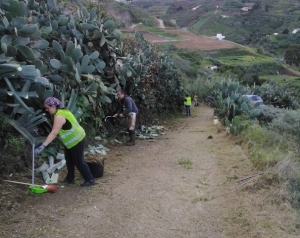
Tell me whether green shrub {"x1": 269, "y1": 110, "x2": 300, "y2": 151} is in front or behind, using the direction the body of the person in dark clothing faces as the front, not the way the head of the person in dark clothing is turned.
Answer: behind

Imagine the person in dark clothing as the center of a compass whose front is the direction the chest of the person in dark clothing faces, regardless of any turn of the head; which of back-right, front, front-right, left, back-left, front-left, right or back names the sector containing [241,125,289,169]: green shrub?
back-left

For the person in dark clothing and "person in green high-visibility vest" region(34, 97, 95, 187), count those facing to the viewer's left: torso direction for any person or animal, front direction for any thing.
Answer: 2

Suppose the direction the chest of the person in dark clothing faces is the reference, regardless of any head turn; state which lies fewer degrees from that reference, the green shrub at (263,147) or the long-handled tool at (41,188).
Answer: the long-handled tool

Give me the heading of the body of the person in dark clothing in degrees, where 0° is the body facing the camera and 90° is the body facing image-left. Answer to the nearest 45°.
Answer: approximately 90°

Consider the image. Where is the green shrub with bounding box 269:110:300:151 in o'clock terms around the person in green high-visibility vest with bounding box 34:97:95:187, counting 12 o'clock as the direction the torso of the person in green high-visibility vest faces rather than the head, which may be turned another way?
The green shrub is roughly at 5 o'clock from the person in green high-visibility vest.

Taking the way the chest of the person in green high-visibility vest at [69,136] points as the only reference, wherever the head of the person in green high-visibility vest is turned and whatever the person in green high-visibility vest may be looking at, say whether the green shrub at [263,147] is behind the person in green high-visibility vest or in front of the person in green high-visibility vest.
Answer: behind

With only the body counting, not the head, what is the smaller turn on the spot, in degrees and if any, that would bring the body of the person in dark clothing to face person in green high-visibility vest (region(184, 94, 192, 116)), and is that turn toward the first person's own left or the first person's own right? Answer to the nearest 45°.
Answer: approximately 90° to the first person's own right

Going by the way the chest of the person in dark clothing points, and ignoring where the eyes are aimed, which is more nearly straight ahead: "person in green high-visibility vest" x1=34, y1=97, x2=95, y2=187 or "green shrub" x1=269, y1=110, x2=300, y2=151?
the person in green high-visibility vest

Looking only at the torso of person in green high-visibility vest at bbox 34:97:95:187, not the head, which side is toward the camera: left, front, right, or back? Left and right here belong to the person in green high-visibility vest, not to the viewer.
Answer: left
